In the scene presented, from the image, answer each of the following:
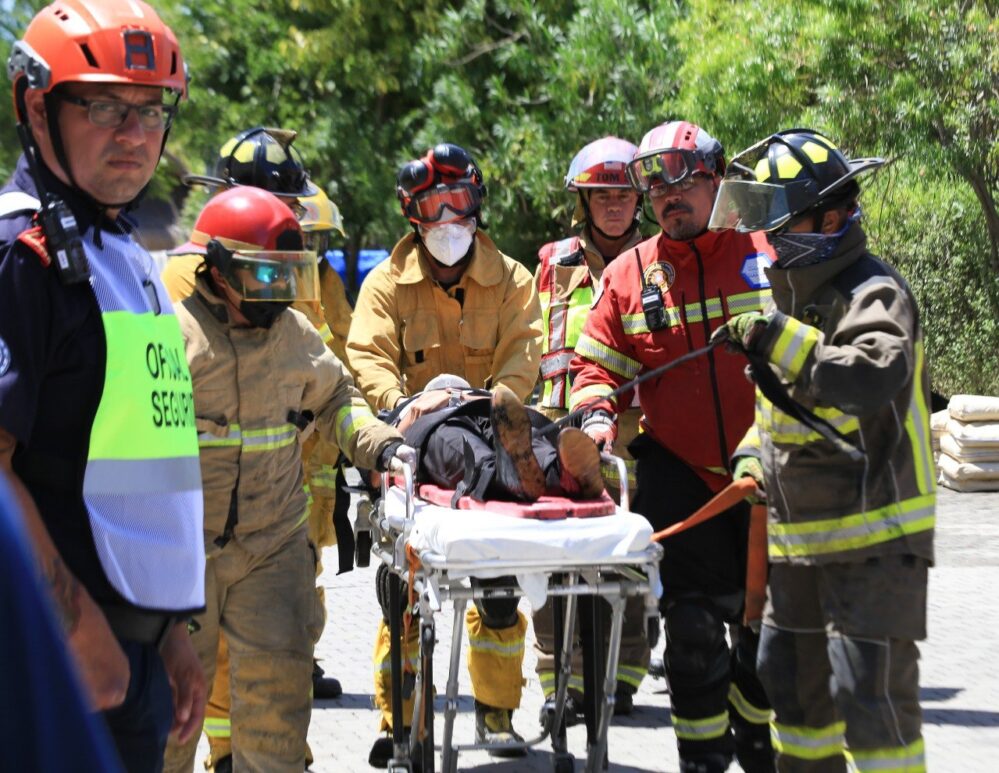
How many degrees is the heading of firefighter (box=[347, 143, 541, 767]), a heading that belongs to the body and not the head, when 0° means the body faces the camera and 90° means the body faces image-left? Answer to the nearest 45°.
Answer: approximately 0°

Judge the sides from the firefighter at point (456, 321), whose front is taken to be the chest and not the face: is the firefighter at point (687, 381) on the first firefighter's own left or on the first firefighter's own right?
on the first firefighter's own left

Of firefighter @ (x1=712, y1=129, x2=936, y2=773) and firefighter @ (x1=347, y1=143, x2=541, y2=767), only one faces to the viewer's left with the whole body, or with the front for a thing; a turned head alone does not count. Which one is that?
firefighter @ (x1=712, y1=129, x2=936, y2=773)

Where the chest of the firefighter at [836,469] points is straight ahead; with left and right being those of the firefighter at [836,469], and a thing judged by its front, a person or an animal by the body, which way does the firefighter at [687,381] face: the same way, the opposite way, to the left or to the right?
to the left

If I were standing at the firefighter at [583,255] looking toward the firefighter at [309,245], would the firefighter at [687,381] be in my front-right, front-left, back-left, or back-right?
back-left

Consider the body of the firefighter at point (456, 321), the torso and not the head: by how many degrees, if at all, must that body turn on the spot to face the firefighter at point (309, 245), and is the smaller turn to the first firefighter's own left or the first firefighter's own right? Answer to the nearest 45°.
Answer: approximately 135° to the first firefighter's own right

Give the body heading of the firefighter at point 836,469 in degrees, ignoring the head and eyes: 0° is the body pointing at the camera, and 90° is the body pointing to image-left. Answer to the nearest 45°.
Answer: approximately 90°
